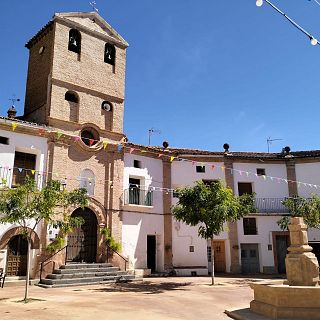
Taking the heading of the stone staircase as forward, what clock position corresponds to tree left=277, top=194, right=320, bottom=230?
The tree is roughly at 9 o'clock from the stone staircase.

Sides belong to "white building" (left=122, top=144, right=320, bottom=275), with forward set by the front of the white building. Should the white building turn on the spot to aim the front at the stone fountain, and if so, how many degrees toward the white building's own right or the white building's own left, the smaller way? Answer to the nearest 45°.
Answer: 0° — it already faces it

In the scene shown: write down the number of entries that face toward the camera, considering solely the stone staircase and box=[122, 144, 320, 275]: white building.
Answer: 2

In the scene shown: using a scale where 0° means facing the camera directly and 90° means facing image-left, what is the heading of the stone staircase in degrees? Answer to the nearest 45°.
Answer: approximately 0°

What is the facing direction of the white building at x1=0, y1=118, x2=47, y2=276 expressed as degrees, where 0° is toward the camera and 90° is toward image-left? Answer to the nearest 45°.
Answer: approximately 315°

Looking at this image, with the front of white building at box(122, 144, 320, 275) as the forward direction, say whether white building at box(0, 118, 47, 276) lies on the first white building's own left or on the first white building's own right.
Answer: on the first white building's own right
